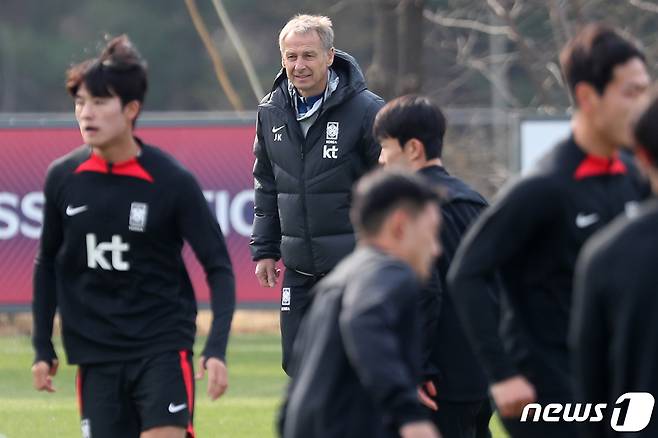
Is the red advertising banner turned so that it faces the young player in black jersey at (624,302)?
yes

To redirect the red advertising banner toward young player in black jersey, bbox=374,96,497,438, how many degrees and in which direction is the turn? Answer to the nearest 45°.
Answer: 0° — it already faces them

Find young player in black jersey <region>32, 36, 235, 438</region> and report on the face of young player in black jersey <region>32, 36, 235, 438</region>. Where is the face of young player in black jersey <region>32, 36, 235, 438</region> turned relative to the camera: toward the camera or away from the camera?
toward the camera

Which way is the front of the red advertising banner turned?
toward the camera

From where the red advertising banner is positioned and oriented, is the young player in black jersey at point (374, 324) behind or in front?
in front

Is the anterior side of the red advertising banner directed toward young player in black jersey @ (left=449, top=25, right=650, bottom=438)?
yes

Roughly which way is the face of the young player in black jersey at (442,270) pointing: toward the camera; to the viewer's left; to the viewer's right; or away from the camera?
to the viewer's left
